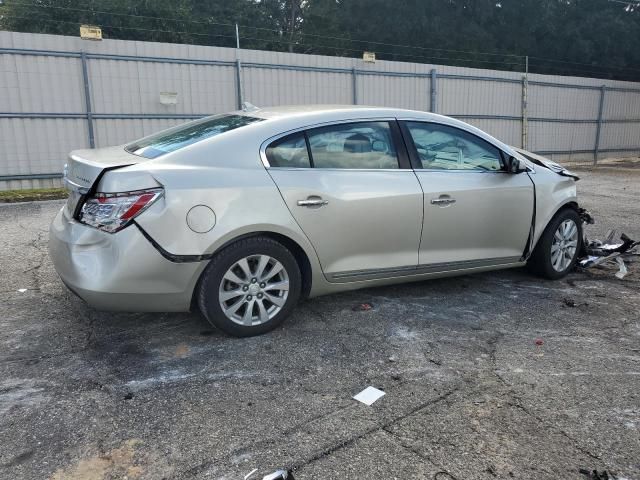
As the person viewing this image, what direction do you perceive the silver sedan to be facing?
facing away from the viewer and to the right of the viewer

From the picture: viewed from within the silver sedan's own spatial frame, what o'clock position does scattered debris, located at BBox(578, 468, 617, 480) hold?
The scattered debris is roughly at 3 o'clock from the silver sedan.

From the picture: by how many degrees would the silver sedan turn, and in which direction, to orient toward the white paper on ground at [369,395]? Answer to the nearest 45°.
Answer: approximately 90° to its right

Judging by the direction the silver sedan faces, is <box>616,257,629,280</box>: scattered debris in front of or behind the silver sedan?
in front

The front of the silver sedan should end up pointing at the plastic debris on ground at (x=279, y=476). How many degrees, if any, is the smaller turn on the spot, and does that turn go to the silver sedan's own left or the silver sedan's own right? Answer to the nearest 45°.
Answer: approximately 135° to the silver sedan's own right
